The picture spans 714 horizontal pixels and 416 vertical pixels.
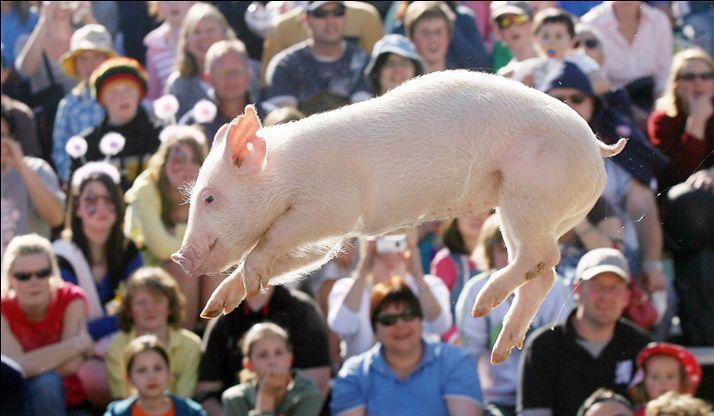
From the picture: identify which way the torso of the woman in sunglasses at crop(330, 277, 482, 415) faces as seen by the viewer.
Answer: toward the camera

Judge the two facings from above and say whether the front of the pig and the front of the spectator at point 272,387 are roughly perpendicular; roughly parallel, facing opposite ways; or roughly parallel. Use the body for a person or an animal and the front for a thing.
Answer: roughly perpendicular

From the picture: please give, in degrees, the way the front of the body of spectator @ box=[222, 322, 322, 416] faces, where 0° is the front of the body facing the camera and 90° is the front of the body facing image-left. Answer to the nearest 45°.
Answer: approximately 0°

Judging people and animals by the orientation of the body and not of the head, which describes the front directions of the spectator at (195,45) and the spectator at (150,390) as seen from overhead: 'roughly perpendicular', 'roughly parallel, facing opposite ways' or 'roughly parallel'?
roughly parallel

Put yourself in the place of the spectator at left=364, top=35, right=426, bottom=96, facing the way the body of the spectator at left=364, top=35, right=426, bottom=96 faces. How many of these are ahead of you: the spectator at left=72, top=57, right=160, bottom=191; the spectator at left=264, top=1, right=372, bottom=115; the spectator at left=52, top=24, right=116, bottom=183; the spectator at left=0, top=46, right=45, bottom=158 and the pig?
1

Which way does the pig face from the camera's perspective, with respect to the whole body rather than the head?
to the viewer's left

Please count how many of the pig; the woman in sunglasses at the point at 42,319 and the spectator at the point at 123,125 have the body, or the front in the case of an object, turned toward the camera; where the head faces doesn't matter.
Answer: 2

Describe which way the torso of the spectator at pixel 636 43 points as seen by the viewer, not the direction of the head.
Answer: toward the camera

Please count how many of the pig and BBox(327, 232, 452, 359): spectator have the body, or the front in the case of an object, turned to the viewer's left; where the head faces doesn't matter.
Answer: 1

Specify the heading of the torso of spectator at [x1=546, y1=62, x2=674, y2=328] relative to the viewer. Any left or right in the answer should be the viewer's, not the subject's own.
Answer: facing the viewer and to the left of the viewer

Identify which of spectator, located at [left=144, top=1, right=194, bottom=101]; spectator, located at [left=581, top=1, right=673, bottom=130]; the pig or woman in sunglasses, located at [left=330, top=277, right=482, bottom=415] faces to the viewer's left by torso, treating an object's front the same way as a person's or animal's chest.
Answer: the pig

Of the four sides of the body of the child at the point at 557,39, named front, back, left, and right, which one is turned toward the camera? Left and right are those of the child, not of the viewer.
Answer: front

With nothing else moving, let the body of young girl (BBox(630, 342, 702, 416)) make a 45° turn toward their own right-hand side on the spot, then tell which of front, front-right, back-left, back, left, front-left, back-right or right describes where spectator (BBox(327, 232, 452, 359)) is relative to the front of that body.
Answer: front-right
